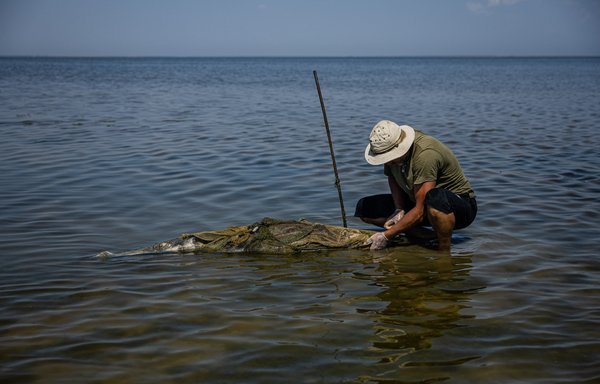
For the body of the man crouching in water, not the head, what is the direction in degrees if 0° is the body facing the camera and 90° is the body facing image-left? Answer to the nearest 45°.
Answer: approximately 45°
